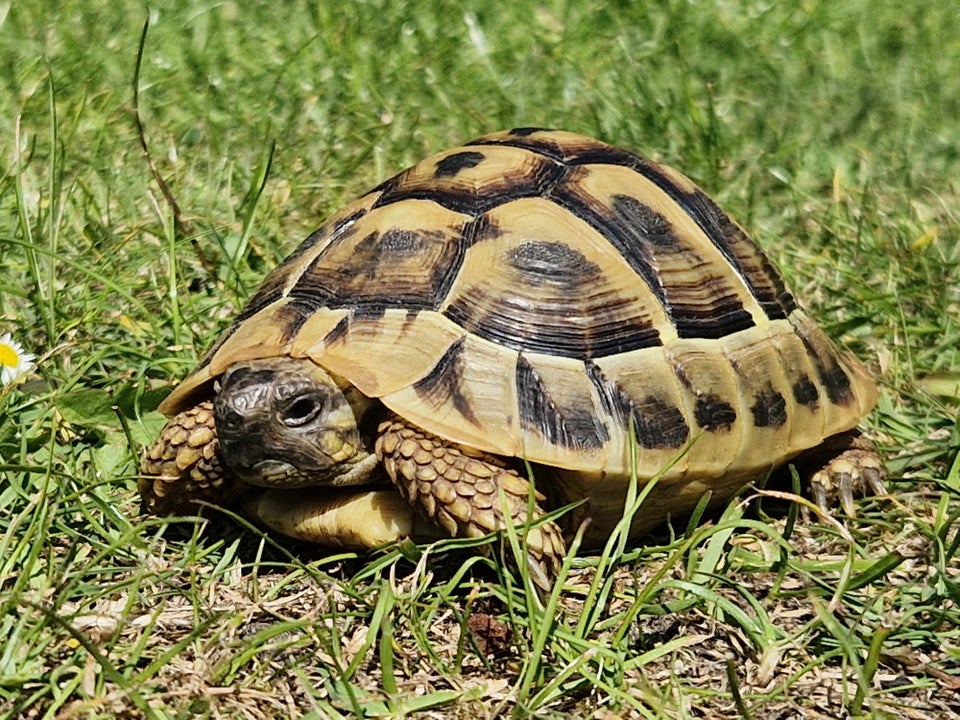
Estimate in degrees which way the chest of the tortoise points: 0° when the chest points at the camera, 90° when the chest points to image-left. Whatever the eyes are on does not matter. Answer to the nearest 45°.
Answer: approximately 45°

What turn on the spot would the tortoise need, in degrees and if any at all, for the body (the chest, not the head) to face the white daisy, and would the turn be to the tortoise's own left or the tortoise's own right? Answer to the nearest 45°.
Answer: approximately 45° to the tortoise's own right
